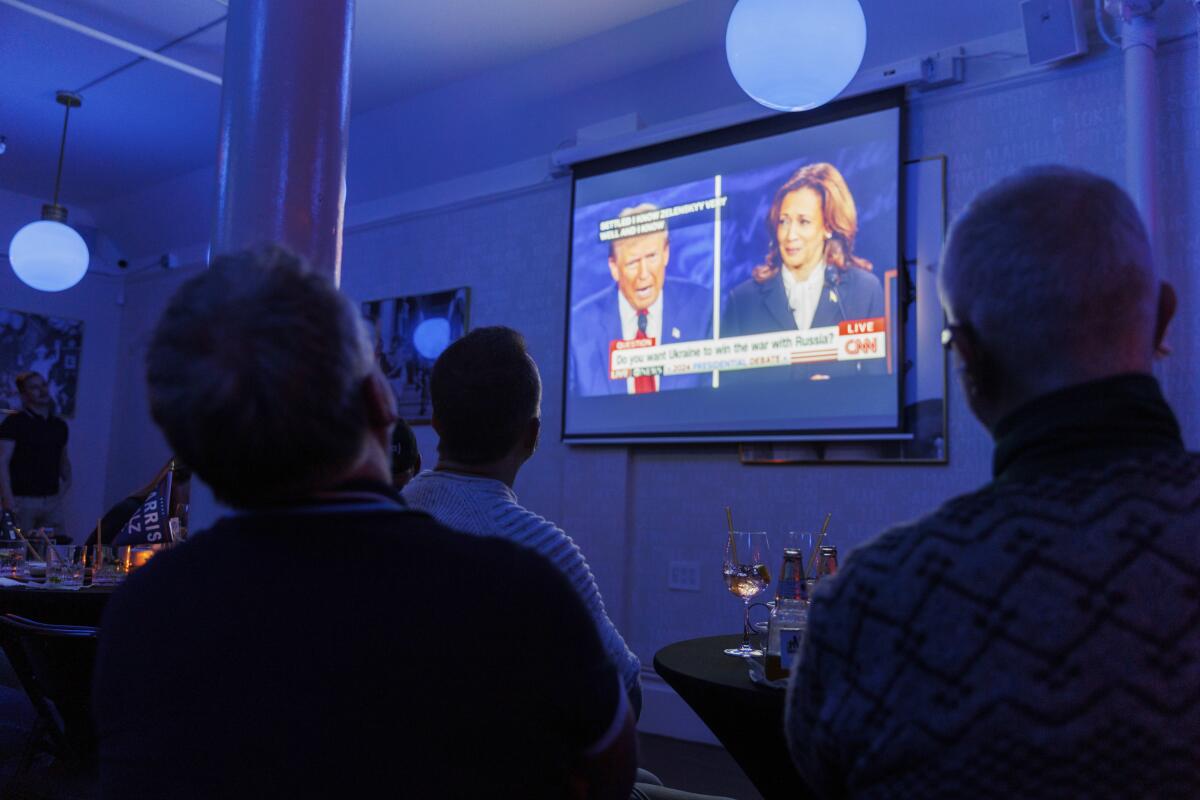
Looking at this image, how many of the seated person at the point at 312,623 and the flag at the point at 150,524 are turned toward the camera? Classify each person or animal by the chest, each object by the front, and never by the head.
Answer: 1

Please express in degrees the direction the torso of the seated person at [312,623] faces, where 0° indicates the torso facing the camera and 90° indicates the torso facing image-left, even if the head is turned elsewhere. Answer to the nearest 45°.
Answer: approximately 180°

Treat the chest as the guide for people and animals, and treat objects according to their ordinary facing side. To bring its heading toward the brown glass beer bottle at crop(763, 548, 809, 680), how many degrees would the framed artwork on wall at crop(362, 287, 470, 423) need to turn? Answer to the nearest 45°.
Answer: approximately 45° to its left

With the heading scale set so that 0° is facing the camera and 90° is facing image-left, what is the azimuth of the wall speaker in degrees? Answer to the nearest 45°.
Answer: approximately 45°

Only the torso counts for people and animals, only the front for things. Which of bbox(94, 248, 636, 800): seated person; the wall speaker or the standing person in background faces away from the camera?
the seated person

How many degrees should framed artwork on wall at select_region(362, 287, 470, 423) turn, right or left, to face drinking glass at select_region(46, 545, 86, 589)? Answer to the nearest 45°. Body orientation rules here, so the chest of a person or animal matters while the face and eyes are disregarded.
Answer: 0° — it already faces it

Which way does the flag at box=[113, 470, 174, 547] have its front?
toward the camera

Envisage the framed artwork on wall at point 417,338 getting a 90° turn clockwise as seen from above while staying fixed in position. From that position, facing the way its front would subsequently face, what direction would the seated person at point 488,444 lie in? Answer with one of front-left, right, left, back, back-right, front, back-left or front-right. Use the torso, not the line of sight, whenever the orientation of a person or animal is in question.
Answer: back-left

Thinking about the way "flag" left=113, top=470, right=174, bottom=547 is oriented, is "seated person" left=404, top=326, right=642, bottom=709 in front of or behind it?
in front

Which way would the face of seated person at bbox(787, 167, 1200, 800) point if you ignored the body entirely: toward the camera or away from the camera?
away from the camera

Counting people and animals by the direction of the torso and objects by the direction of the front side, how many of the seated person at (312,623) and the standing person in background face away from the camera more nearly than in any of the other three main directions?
1

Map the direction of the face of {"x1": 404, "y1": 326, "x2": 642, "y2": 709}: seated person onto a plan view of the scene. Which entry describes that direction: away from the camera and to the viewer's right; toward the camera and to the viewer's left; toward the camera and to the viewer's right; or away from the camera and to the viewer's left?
away from the camera and to the viewer's right

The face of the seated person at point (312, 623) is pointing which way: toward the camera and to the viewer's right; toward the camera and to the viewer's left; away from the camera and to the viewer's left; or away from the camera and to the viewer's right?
away from the camera and to the viewer's right

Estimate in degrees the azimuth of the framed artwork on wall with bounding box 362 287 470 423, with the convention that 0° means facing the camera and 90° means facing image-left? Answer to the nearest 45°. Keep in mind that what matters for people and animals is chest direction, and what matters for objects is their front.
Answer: approximately 45°

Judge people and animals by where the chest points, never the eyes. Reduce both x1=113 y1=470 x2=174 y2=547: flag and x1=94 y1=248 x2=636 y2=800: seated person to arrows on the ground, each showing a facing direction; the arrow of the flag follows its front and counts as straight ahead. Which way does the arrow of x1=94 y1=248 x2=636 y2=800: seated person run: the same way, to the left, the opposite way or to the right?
the opposite way

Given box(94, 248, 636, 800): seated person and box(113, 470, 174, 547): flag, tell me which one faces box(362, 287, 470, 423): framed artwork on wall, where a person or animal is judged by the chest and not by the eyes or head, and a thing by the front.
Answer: the seated person
